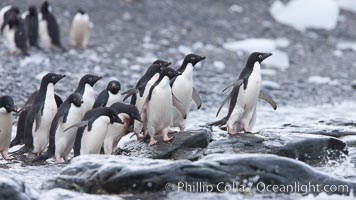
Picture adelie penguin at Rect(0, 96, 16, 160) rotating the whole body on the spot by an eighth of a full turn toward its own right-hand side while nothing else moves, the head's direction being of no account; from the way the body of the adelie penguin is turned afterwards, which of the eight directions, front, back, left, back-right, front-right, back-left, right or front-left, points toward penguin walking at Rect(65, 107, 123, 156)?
front-left

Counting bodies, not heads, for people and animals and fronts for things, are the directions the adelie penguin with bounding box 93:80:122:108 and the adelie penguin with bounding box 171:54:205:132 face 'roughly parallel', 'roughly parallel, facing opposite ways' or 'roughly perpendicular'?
roughly parallel

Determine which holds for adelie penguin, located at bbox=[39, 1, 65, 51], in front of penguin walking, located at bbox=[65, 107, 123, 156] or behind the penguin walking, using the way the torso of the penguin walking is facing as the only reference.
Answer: behind

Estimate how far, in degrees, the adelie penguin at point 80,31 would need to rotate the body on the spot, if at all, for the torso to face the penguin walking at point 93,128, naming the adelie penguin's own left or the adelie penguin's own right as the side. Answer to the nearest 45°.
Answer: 0° — it already faces it

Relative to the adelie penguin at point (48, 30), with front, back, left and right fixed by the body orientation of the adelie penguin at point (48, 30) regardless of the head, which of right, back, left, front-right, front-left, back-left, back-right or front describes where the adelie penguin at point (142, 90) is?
left

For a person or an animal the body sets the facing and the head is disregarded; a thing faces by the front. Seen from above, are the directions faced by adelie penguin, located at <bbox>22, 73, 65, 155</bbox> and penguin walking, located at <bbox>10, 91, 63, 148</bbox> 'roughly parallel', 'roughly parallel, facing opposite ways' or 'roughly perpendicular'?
roughly parallel

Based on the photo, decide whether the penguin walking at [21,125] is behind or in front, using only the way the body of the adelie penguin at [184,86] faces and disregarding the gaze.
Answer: behind

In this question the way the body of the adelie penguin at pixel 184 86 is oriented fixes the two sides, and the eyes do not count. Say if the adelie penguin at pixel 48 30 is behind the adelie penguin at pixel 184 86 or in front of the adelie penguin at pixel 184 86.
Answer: behind

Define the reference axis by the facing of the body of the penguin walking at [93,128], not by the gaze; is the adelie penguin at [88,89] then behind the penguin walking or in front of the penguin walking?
behind

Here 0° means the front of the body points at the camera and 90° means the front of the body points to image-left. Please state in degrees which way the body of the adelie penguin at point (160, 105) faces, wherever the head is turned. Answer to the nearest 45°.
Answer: approximately 315°

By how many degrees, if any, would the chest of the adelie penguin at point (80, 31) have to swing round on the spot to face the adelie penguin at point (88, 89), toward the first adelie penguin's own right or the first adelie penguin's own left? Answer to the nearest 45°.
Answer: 0° — it already faces it

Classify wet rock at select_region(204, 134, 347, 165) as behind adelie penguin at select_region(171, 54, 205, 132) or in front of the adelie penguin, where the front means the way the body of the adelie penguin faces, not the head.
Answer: in front

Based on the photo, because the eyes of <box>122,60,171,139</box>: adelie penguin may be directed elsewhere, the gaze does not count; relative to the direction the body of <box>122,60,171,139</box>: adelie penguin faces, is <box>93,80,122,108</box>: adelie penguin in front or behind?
behind

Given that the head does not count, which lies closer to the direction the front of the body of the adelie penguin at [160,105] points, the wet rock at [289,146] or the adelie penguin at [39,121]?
the wet rock

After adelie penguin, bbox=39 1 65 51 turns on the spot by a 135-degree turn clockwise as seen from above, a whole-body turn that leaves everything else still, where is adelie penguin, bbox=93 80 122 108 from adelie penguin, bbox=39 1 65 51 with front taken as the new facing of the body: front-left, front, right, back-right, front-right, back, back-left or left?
back-right

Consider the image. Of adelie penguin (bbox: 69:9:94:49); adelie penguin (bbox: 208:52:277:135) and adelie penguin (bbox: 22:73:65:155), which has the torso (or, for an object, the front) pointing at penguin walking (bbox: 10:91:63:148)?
adelie penguin (bbox: 69:9:94:49)
